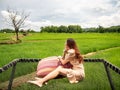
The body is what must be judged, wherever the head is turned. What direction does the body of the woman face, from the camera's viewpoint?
to the viewer's left
